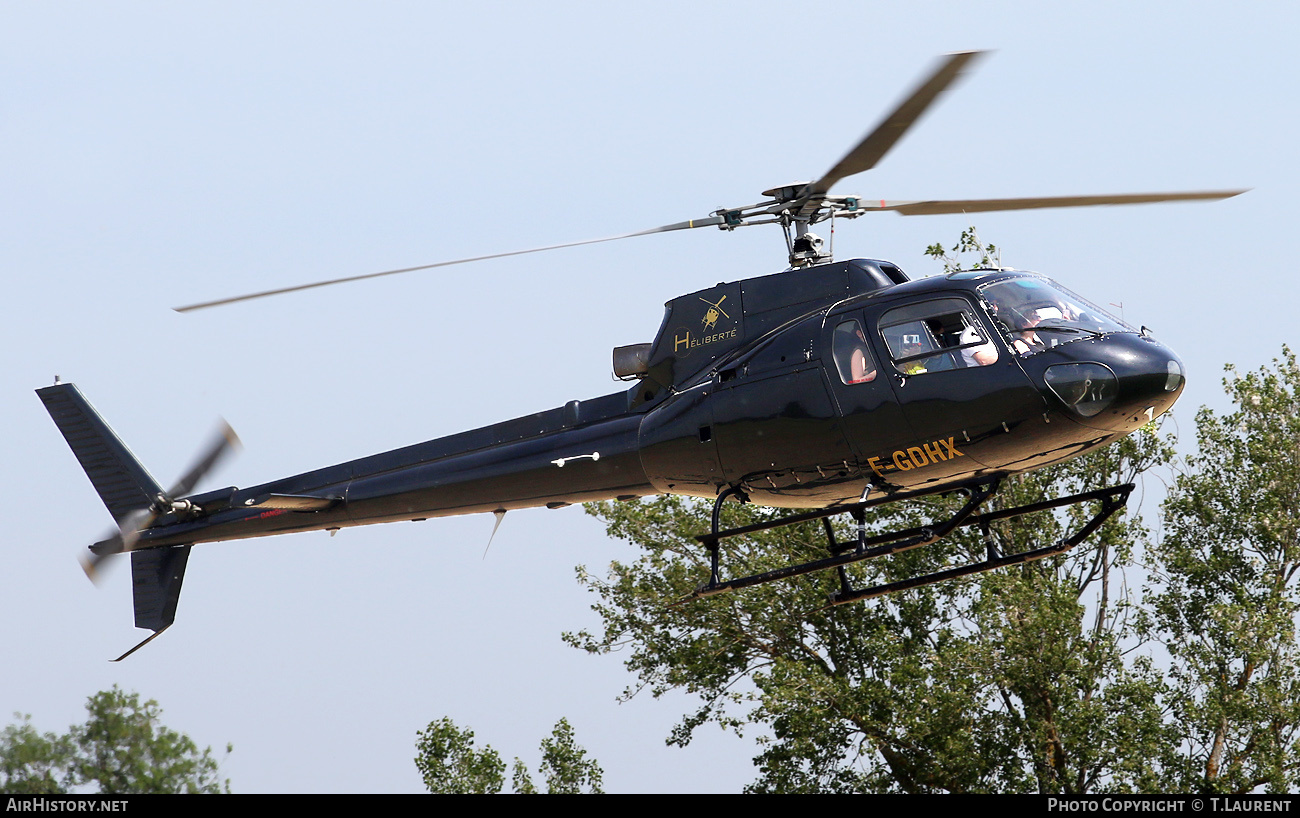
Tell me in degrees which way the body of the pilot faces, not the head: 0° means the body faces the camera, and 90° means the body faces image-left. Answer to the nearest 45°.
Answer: approximately 270°

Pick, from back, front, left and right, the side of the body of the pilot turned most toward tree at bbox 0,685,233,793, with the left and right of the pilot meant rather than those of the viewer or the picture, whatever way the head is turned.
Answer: back

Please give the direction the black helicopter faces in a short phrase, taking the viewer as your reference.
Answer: facing the viewer and to the right of the viewer
